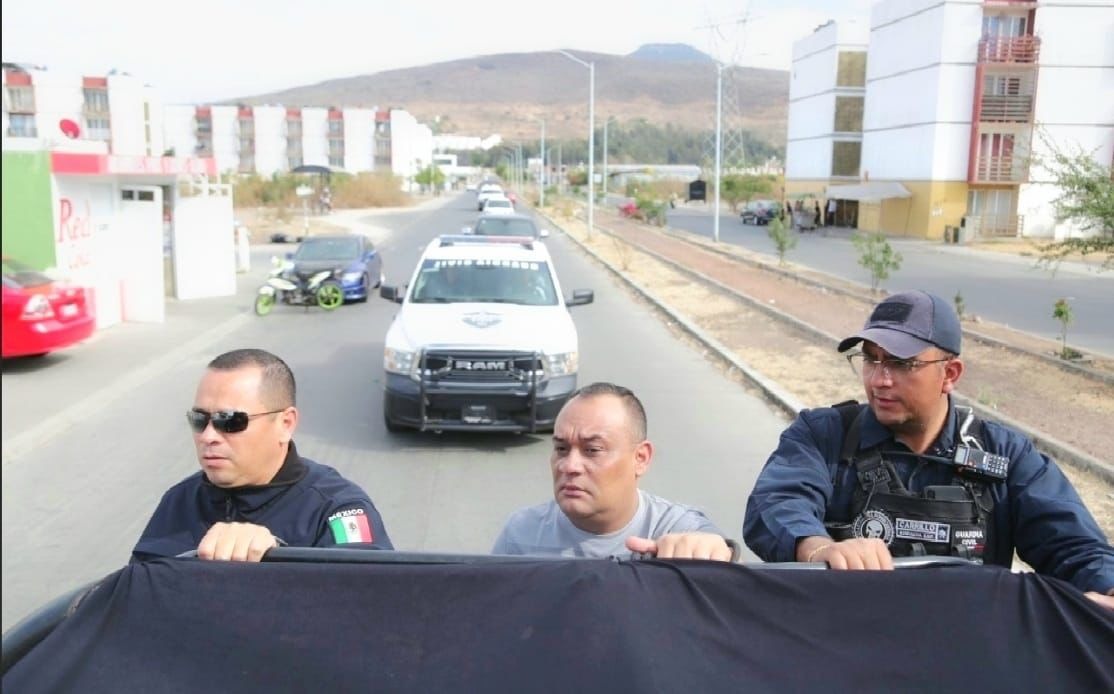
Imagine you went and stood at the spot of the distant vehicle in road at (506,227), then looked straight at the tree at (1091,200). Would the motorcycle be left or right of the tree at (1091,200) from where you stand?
right

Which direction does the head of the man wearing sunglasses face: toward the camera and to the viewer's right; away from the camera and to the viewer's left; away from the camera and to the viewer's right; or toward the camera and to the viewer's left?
toward the camera and to the viewer's left

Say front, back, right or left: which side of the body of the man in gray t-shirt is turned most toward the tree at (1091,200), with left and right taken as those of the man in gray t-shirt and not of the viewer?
back

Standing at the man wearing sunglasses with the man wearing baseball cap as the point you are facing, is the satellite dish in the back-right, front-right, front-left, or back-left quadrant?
back-left

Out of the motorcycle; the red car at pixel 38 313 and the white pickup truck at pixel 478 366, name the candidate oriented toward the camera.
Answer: the white pickup truck

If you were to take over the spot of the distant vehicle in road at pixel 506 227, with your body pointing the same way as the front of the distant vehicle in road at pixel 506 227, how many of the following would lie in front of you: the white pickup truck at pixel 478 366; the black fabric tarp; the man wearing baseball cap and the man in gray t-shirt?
4

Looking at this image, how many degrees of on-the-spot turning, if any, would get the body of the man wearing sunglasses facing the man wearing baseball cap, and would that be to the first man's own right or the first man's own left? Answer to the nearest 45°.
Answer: approximately 135° to the first man's own left

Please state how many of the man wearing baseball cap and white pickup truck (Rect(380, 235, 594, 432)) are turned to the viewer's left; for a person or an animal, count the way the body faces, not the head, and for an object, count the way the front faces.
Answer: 0

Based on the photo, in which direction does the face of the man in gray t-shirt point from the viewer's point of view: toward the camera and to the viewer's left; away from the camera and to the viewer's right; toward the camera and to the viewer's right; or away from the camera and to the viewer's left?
toward the camera and to the viewer's left

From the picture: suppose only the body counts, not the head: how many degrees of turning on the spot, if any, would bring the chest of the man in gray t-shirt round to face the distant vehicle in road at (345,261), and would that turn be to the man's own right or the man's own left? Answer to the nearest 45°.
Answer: approximately 135° to the man's own right

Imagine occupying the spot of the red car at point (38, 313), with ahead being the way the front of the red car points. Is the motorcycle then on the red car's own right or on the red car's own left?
on the red car's own right

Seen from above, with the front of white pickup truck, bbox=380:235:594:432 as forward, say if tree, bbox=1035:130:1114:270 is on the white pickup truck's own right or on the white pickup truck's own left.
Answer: on the white pickup truck's own left

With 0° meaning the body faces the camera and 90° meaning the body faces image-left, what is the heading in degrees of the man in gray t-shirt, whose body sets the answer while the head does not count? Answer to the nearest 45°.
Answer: approximately 45°
